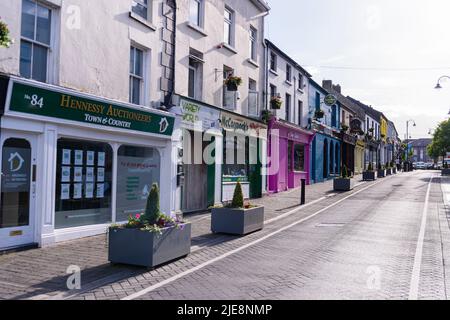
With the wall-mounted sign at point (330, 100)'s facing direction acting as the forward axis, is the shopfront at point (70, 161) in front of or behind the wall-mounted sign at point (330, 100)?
in front

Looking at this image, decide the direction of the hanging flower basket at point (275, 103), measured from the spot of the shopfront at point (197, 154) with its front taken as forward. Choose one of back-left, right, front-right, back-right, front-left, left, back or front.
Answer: left

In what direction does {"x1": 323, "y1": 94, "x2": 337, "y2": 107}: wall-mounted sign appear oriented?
toward the camera

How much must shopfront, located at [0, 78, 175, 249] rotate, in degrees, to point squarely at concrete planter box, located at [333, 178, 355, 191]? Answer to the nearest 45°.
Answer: approximately 90° to its left

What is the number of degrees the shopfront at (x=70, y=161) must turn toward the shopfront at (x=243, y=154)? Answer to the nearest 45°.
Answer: approximately 90° to its left

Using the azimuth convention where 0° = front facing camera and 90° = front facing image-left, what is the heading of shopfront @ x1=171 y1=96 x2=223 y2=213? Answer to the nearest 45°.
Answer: approximately 315°

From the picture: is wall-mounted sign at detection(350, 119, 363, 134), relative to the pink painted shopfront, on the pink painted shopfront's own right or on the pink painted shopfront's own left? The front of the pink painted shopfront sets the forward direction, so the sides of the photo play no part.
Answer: on the pink painted shopfront's own left

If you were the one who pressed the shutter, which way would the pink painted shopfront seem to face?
facing the viewer and to the right of the viewer

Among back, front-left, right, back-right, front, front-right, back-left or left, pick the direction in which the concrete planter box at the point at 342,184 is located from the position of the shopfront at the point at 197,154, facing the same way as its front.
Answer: left

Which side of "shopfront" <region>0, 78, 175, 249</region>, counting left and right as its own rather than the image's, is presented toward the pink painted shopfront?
left

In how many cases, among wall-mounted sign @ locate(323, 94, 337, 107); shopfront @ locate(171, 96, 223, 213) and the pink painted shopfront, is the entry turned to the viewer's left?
0
